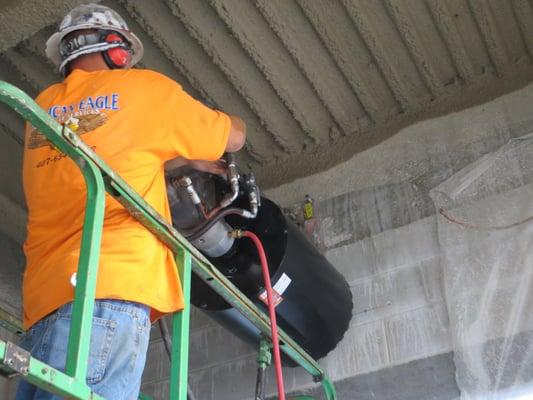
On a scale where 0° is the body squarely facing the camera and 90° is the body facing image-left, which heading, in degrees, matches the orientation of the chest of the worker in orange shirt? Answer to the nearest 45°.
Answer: approximately 225°
